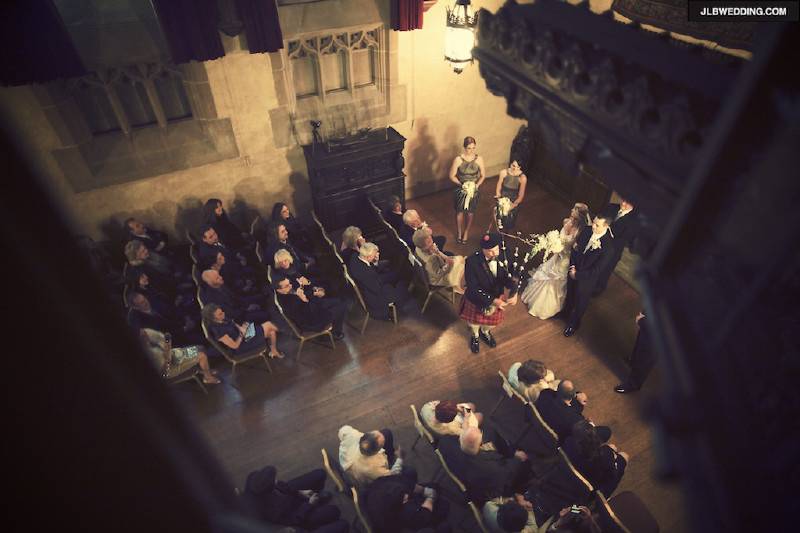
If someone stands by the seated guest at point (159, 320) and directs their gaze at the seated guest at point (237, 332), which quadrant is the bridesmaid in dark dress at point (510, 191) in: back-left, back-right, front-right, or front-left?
front-left

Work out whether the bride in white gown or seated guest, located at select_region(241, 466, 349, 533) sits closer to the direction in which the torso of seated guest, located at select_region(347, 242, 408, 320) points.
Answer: the bride in white gown

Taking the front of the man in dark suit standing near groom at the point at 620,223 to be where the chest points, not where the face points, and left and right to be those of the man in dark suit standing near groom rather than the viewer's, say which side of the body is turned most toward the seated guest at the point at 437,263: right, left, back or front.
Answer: front

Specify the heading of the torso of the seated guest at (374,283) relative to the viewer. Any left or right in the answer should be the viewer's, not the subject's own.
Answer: facing to the right of the viewer

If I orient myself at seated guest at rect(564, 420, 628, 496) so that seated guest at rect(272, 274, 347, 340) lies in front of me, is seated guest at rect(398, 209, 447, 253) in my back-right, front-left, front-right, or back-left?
front-right

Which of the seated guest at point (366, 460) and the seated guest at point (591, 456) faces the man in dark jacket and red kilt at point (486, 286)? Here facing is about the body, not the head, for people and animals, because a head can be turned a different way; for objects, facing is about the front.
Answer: the seated guest at point (366, 460)

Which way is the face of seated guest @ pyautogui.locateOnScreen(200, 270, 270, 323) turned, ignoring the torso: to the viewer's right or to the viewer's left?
to the viewer's right

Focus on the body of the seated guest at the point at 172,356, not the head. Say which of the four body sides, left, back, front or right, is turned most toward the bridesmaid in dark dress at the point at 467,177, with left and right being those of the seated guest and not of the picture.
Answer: front

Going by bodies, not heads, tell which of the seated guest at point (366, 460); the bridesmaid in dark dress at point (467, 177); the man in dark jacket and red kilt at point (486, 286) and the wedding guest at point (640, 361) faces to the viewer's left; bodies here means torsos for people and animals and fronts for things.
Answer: the wedding guest

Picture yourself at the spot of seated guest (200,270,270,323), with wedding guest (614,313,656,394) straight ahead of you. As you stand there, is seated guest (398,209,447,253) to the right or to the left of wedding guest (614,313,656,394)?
left

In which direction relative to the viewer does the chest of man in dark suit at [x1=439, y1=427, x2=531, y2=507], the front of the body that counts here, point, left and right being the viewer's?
facing away from the viewer and to the right of the viewer

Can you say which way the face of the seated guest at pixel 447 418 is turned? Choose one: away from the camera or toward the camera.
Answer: away from the camera

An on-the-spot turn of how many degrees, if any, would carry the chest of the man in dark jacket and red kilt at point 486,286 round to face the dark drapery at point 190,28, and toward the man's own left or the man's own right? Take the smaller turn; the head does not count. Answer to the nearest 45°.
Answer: approximately 135° to the man's own right

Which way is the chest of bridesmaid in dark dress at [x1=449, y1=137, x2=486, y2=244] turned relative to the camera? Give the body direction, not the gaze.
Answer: toward the camera

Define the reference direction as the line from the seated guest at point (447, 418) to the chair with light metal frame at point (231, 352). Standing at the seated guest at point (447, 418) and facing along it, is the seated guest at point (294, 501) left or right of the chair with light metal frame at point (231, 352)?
left

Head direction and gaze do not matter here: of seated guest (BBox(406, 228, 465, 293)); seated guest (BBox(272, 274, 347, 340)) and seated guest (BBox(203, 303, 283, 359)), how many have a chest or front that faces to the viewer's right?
3
